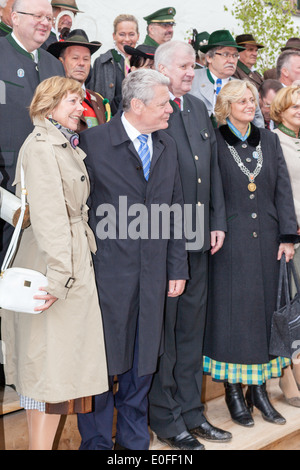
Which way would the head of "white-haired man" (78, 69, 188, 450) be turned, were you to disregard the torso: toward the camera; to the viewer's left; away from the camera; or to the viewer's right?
to the viewer's right

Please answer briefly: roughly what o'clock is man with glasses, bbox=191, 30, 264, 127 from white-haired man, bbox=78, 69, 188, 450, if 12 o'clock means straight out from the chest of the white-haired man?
The man with glasses is roughly at 8 o'clock from the white-haired man.

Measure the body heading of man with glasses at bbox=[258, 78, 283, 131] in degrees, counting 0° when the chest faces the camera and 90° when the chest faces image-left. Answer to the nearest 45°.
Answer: approximately 315°

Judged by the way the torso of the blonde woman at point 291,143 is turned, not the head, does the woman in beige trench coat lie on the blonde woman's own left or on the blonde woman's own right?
on the blonde woman's own right

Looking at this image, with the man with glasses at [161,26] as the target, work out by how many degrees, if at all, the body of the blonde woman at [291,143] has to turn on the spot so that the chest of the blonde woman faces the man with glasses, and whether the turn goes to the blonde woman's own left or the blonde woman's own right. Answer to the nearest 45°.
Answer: approximately 180°

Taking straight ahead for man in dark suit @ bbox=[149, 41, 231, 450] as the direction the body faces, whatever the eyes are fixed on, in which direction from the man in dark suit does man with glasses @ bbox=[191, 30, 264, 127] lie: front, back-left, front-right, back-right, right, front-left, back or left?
back-left

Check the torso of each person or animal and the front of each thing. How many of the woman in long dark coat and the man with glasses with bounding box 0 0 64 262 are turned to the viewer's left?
0

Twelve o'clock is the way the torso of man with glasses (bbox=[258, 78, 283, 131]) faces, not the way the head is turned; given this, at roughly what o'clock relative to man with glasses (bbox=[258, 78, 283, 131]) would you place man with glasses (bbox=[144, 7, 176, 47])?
man with glasses (bbox=[144, 7, 176, 47]) is roughly at 5 o'clock from man with glasses (bbox=[258, 78, 283, 131]).

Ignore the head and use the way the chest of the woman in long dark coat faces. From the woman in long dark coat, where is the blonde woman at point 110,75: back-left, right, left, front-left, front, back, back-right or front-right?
back
